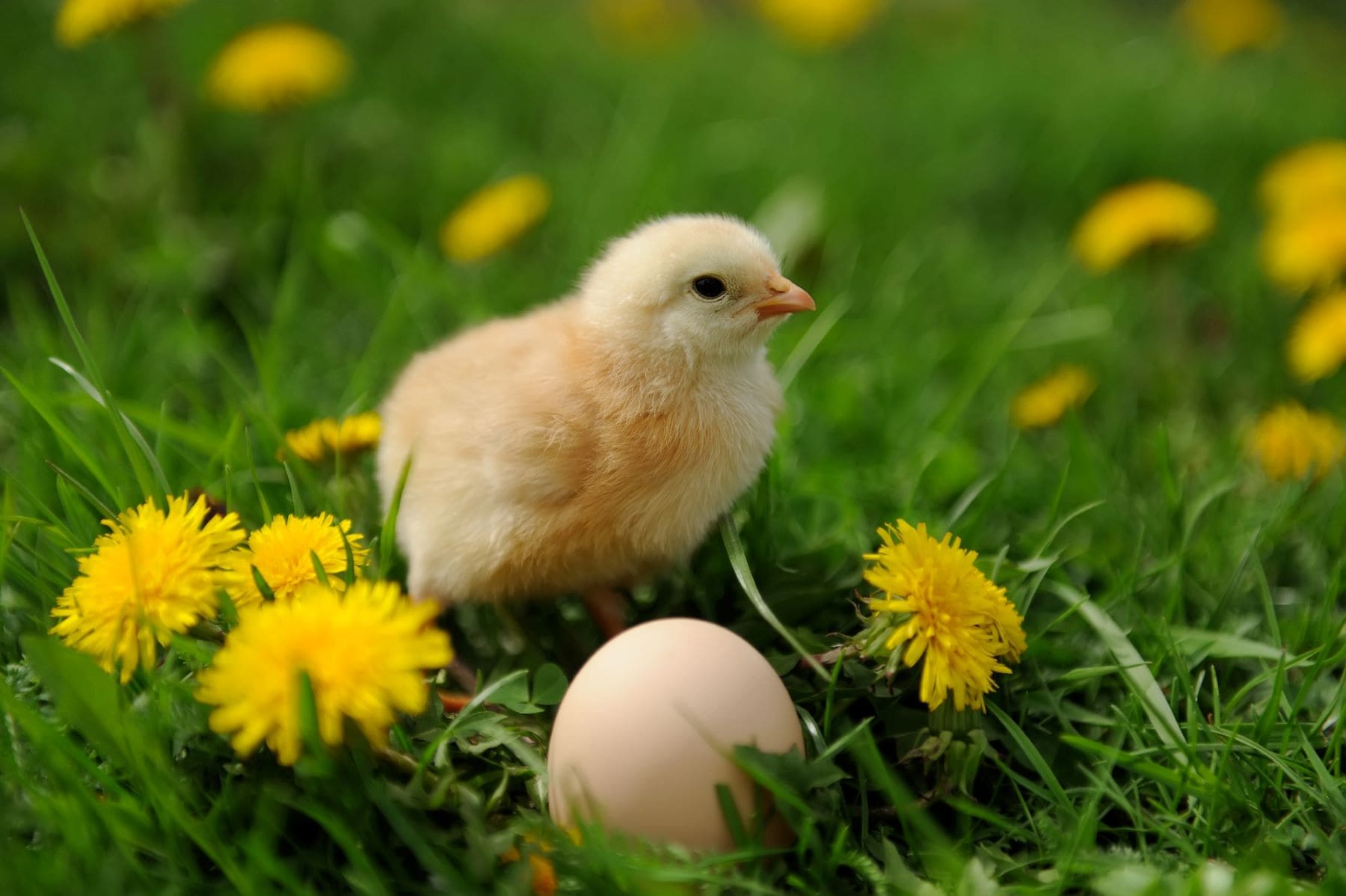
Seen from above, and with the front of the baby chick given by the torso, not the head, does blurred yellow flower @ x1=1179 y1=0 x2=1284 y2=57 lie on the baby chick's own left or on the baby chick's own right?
on the baby chick's own left

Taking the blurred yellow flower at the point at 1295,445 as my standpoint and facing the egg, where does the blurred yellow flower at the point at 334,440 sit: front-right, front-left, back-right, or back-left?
front-right

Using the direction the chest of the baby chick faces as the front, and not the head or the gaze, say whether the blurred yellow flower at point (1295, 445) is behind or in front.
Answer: in front

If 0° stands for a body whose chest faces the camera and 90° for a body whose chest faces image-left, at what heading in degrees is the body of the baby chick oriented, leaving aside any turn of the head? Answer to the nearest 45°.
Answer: approximately 270°

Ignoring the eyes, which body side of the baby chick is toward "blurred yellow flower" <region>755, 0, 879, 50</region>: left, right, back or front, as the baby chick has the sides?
left

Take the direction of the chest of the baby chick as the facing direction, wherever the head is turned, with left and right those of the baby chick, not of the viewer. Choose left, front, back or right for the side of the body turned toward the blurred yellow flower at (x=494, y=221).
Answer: left
